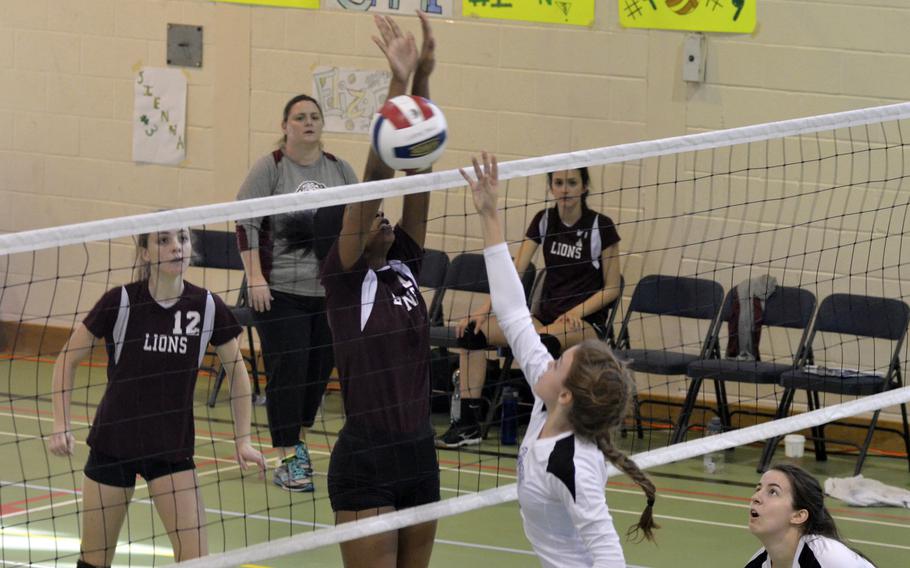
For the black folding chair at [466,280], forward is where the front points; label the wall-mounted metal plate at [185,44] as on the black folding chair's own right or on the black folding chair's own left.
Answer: on the black folding chair's own right

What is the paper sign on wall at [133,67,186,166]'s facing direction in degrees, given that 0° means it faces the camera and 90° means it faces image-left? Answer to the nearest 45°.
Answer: approximately 0°

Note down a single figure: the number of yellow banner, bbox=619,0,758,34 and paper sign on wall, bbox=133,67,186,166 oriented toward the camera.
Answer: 2

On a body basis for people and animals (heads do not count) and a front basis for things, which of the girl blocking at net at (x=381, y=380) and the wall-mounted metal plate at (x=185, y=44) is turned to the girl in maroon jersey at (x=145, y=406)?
the wall-mounted metal plate

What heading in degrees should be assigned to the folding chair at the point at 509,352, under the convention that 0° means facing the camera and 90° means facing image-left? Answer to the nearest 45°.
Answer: approximately 45°

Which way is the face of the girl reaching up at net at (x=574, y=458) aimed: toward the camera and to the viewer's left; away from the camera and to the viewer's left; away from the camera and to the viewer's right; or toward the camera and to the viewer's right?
away from the camera and to the viewer's left

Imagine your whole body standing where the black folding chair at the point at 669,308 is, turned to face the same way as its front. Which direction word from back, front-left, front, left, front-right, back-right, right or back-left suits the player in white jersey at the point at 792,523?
front-left
